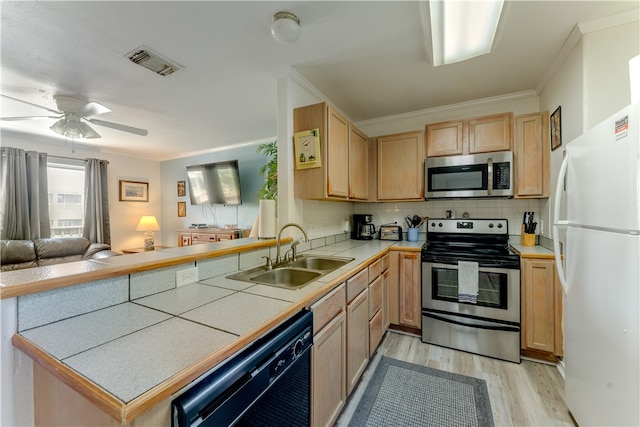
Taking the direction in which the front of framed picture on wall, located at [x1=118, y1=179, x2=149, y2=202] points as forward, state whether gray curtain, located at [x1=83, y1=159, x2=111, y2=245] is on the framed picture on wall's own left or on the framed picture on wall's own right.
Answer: on the framed picture on wall's own right

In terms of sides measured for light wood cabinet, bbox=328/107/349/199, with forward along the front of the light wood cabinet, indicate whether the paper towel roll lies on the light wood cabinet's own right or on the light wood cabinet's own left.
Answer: on the light wood cabinet's own right

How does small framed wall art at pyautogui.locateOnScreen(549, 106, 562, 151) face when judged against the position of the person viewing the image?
facing to the left of the viewer

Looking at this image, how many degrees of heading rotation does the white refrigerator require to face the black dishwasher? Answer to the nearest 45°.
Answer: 0° — it already faces it

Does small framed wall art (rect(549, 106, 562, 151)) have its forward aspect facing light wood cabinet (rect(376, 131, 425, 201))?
yes

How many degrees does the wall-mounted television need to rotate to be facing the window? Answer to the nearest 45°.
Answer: approximately 45° to its right

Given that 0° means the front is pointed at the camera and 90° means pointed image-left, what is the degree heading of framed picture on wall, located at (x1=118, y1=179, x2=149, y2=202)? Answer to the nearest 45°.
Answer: approximately 315°

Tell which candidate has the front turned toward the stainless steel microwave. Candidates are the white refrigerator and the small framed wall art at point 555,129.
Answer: the small framed wall art
